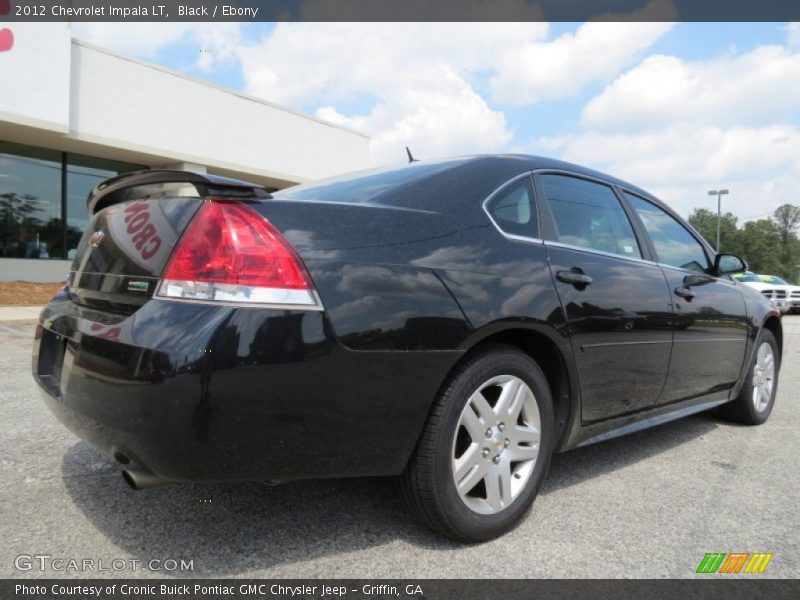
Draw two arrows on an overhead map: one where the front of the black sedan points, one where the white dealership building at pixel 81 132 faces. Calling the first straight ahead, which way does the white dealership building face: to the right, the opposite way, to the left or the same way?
to the right

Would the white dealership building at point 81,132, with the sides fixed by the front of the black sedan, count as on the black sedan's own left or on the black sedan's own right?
on the black sedan's own left

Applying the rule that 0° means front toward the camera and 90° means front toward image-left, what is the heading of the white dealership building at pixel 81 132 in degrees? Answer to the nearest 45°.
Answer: approximately 315°

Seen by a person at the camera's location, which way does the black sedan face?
facing away from the viewer and to the right of the viewer
